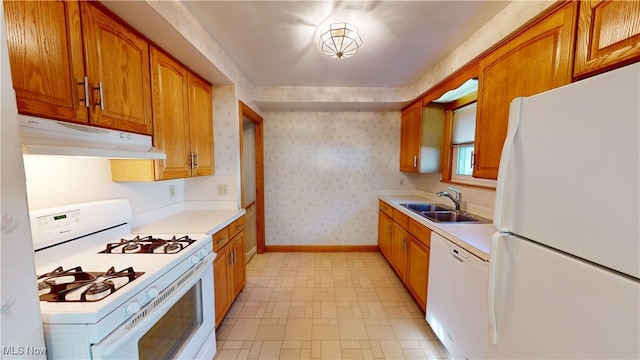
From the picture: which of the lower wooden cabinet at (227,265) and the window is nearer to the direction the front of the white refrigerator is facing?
the lower wooden cabinet

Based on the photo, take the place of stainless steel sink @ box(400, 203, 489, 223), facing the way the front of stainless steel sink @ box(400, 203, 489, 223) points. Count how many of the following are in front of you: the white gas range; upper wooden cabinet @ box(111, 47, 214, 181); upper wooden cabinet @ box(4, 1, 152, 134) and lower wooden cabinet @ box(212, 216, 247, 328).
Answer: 4

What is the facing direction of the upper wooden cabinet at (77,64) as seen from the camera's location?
facing the viewer and to the right of the viewer

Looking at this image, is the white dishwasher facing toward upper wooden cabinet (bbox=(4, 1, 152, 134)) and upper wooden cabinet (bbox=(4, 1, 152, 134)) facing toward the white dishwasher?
yes

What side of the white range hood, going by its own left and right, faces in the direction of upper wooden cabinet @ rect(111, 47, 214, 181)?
left

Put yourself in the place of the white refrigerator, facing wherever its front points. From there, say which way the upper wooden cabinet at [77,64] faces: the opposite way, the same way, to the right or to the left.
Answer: the opposite way

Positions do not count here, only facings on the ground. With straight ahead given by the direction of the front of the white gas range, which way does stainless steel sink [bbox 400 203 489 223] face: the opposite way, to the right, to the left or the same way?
the opposite way

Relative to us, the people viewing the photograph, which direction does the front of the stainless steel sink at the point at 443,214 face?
facing the viewer and to the left of the viewer
